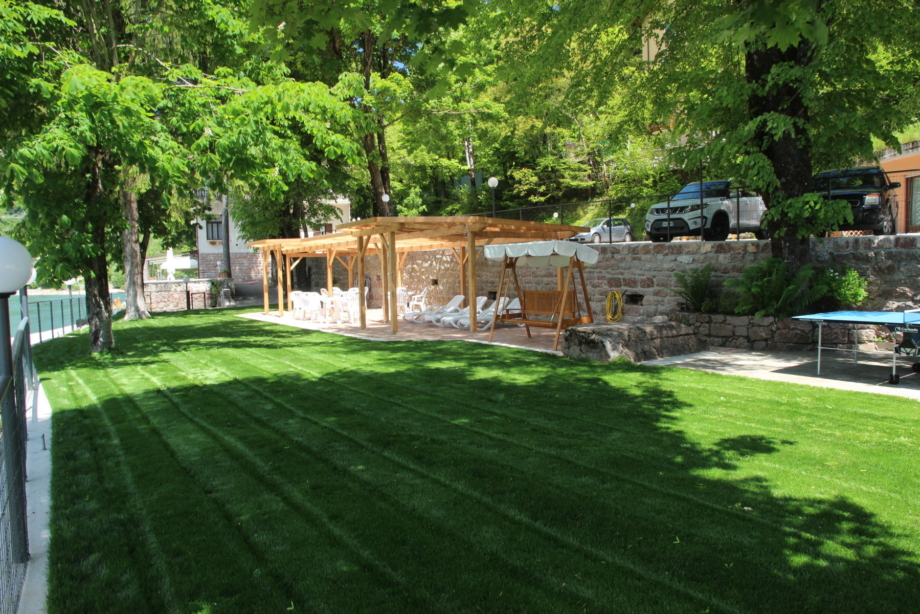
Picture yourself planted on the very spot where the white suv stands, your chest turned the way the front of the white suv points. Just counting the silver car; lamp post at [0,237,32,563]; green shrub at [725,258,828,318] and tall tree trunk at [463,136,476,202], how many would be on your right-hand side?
2

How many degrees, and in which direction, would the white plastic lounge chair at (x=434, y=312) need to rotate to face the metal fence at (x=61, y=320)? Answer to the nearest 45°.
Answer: approximately 45° to its right

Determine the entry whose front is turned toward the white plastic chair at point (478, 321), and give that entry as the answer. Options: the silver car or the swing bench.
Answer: the silver car

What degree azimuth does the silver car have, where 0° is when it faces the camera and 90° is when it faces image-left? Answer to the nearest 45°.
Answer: approximately 45°

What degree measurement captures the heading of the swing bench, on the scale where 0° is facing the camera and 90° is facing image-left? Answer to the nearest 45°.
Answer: approximately 45°

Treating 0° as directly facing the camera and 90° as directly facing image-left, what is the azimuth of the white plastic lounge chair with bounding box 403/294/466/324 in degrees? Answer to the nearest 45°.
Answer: approximately 45°

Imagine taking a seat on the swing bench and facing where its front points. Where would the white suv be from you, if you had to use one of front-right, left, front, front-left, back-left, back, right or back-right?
back

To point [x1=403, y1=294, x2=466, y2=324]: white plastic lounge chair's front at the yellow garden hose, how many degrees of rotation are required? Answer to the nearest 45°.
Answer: approximately 90° to its left

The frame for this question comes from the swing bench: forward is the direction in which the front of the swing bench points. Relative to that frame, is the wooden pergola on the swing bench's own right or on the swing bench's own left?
on the swing bench's own right

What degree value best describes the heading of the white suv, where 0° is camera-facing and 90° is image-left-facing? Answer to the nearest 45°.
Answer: approximately 45°
